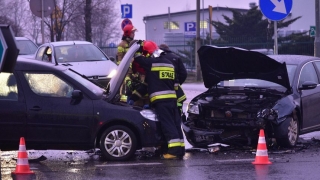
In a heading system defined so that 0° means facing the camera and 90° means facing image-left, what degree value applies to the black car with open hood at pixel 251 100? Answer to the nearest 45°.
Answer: approximately 45°

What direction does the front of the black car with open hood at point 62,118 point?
to the viewer's right

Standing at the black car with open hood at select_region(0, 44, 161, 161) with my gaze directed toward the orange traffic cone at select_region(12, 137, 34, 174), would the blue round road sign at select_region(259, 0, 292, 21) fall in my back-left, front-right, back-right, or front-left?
back-left

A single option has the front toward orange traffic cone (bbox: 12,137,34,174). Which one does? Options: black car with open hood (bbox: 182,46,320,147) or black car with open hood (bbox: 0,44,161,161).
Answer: black car with open hood (bbox: 182,46,320,147)

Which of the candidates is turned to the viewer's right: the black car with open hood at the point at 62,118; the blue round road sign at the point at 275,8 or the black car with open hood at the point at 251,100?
the black car with open hood at the point at 62,118

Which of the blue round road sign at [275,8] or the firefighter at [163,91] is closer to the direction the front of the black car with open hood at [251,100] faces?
the firefighter

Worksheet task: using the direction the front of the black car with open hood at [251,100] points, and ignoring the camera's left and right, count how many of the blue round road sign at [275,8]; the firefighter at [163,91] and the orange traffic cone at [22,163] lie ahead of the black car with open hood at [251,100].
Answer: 2

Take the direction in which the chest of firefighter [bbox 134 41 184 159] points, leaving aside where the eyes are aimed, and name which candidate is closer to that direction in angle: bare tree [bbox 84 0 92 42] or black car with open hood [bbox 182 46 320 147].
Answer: the bare tree

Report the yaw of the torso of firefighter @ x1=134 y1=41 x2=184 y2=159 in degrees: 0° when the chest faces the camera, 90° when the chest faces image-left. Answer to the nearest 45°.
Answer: approximately 135°
